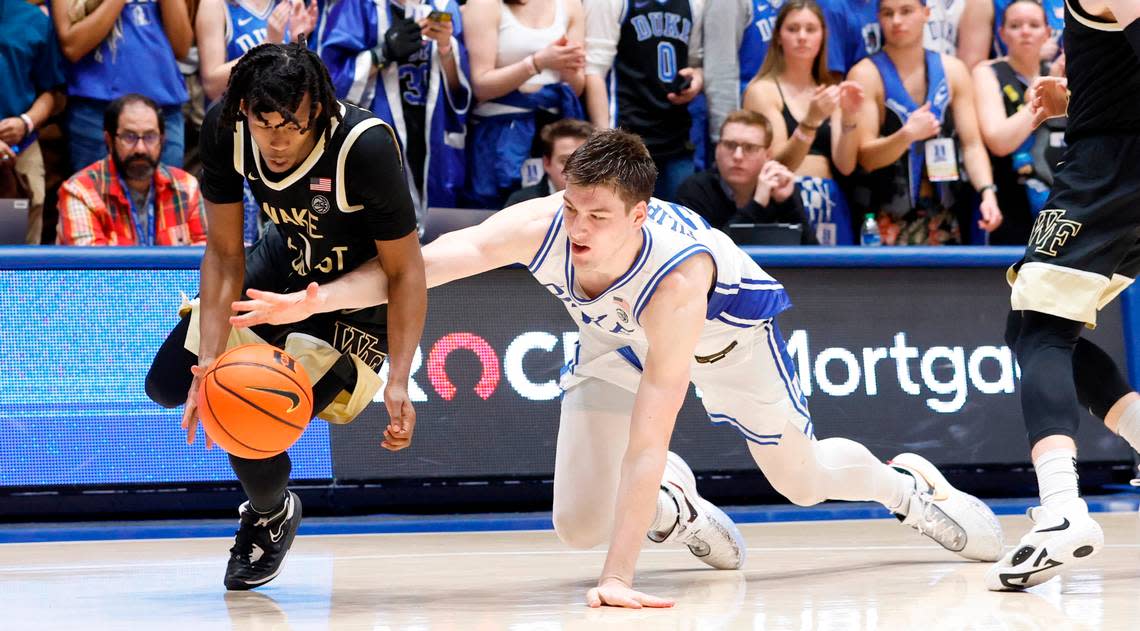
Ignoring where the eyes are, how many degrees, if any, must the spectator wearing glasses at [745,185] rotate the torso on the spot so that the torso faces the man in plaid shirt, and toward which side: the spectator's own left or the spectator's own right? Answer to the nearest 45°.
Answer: approximately 90° to the spectator's own right

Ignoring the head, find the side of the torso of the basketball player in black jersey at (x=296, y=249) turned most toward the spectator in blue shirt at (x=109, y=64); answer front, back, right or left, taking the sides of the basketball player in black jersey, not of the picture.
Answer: back

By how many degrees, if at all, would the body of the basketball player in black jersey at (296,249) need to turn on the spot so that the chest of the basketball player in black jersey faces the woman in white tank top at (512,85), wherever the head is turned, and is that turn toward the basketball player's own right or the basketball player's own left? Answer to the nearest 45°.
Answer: approximately 180°

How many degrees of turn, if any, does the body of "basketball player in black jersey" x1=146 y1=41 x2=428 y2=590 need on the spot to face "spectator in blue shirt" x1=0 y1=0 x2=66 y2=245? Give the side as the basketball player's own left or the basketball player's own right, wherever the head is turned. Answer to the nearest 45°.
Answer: approximately 180°

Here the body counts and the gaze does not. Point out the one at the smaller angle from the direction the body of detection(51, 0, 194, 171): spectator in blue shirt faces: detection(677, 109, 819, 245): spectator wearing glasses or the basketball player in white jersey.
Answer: the basketball player in white jersey

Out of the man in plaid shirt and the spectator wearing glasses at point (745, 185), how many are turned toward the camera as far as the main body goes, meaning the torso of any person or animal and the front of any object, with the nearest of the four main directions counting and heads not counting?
2

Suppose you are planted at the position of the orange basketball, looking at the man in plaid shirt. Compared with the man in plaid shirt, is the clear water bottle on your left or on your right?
right

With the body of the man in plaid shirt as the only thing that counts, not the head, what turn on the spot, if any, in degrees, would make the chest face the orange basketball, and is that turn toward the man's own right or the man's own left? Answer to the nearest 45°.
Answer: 0° — they already face it

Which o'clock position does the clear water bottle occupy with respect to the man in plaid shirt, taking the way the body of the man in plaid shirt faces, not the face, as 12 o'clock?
The clear water bottle is roughly at 9 o'clock from the man in plaid shirt.

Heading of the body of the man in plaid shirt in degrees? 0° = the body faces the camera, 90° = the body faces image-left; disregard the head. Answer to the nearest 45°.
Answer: approximately 0°

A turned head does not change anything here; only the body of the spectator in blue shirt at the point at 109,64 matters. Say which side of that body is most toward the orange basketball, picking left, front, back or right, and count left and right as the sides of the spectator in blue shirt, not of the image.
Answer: front
